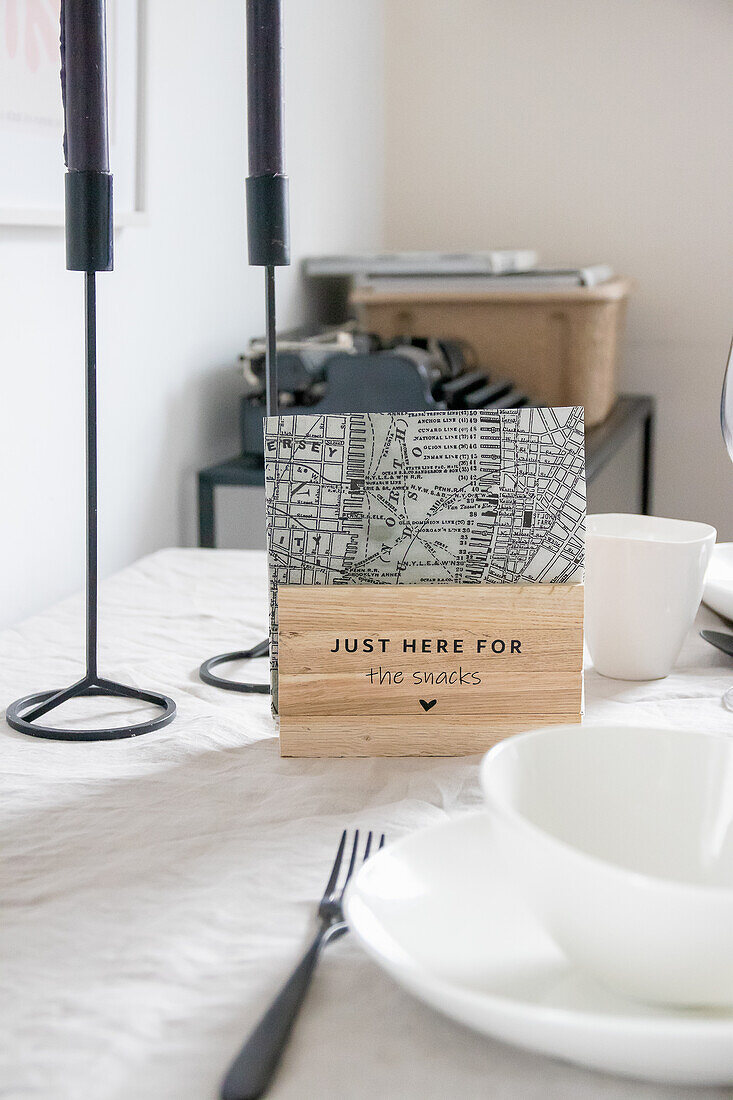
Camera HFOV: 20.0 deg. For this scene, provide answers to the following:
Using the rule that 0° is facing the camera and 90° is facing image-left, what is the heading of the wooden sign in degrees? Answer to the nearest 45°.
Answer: approximately 0°

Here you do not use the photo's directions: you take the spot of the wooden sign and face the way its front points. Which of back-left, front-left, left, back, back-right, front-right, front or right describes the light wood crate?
back
